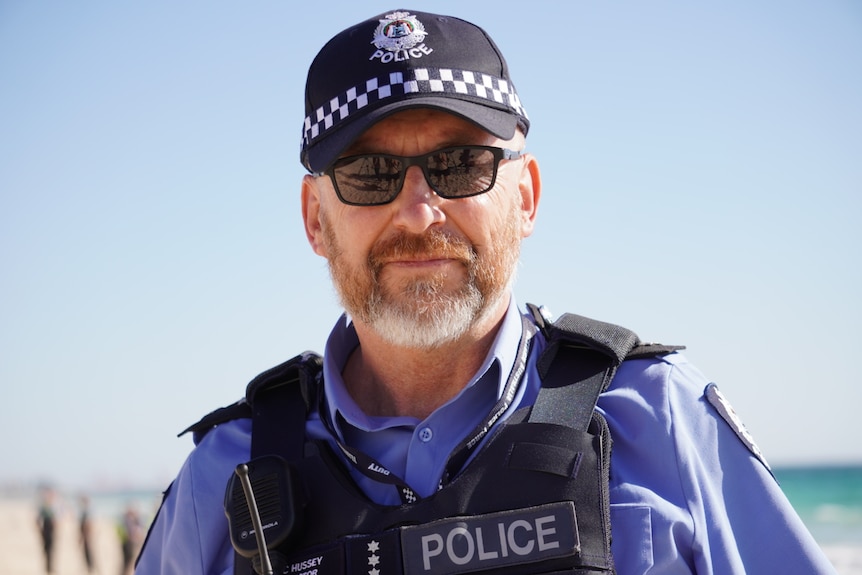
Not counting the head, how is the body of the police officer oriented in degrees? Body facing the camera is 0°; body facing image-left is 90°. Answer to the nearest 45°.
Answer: approximately 0°
